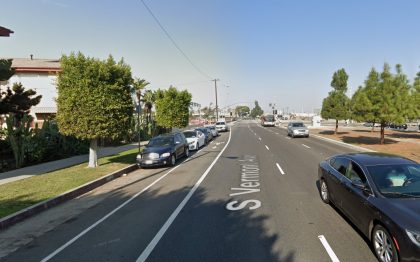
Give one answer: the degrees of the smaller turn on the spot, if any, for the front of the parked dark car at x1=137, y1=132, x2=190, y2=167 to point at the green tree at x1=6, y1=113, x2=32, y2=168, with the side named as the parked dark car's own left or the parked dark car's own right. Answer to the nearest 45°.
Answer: approximately 45° to the parked dark car's own right

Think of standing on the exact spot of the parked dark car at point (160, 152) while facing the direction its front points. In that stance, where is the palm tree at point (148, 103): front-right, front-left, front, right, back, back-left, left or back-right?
back-right

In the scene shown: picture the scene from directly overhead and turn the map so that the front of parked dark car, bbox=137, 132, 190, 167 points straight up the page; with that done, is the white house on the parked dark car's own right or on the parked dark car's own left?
on the parked dark car's own right

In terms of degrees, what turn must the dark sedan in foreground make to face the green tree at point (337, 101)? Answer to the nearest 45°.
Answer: approximately 135° to its left

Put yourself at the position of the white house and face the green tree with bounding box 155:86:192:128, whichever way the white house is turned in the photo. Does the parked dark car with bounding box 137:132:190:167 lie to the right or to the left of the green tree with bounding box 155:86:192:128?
right

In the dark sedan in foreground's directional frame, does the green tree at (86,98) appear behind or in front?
behind

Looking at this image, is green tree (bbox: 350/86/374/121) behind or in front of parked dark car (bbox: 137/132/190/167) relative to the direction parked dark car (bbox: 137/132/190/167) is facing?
behind

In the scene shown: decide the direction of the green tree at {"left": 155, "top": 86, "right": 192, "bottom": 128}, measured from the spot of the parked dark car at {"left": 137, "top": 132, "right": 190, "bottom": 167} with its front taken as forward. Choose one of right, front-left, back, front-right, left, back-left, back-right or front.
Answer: back-right

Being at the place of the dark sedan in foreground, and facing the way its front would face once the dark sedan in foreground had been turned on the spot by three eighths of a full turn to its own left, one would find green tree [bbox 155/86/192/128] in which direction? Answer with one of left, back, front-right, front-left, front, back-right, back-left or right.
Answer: front-left

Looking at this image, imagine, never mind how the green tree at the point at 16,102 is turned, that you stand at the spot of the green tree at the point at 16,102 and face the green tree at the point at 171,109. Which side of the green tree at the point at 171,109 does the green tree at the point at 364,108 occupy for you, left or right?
right
